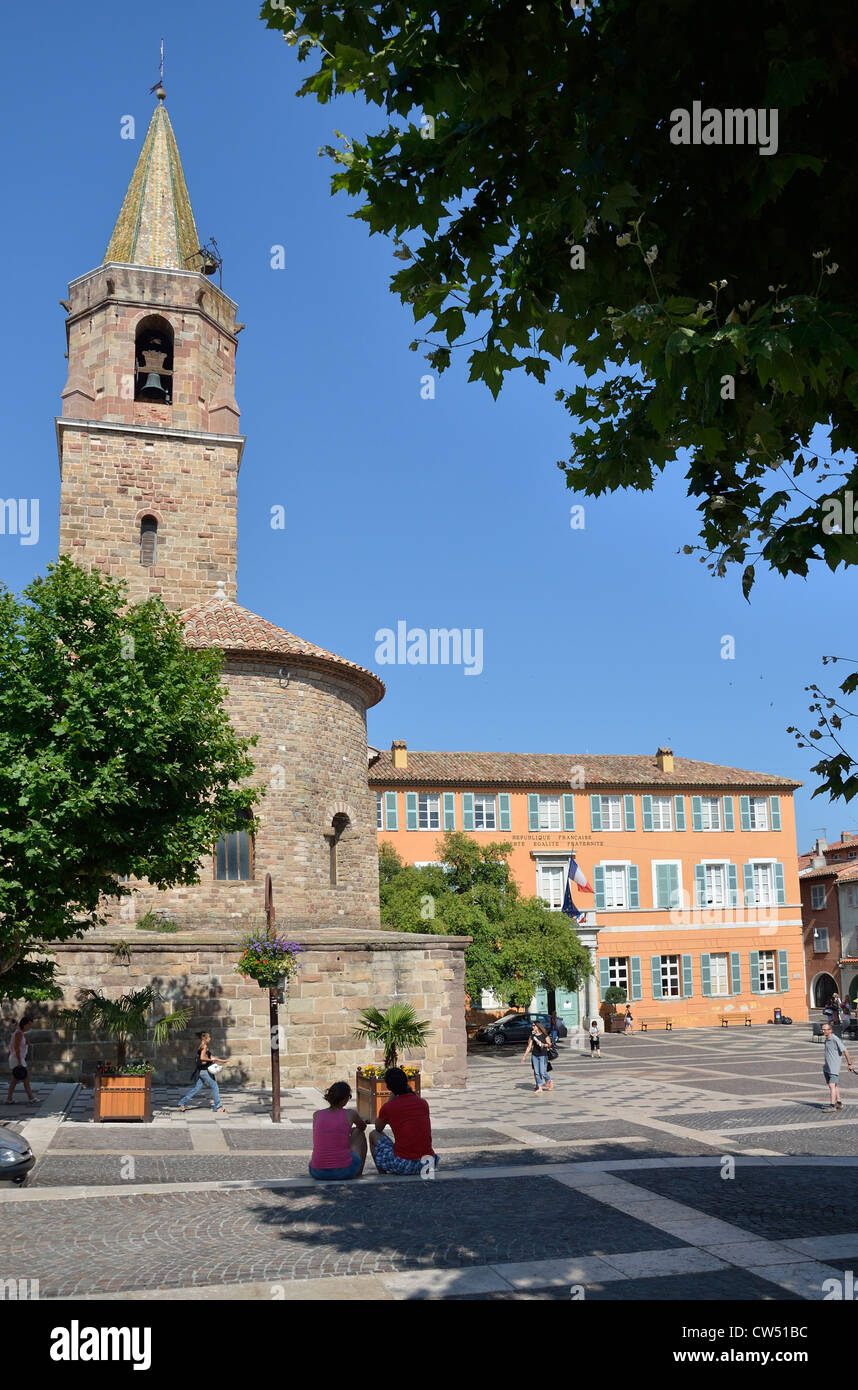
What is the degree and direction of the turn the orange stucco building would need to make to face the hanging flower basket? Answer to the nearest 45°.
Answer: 0° — it already faces it

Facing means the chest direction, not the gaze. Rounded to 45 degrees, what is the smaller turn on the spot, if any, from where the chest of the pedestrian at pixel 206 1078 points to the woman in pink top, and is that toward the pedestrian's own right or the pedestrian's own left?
approximately 90° to the pedestrian's own right

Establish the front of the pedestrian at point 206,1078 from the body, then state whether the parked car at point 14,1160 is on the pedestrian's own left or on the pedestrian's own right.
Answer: on the pedestrian's own right

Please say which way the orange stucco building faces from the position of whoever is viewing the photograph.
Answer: facing the viewer

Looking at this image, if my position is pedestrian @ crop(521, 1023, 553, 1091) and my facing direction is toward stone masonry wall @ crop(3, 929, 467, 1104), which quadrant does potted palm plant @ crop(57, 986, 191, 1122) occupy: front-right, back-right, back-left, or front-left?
front-left

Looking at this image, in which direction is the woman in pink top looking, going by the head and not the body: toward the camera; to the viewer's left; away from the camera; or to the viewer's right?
away from the camera

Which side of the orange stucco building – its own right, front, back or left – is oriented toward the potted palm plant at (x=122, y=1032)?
front

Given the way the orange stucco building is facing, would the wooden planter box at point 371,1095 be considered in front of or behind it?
in front

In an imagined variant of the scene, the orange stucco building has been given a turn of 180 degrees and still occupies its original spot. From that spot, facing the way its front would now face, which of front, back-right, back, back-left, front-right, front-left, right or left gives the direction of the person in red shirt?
back
